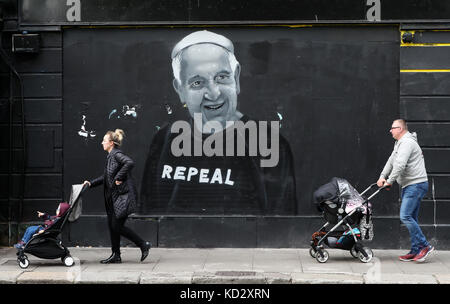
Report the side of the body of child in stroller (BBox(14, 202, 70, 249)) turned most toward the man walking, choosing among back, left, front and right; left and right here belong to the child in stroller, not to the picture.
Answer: back

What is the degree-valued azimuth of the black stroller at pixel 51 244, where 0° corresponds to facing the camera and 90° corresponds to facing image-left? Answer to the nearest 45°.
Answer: approximately 90°

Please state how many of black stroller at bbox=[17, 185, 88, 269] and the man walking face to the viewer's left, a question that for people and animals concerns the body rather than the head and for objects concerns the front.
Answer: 2

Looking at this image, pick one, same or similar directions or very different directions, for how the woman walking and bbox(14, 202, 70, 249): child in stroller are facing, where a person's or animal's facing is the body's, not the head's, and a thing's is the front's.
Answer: same or similar directions

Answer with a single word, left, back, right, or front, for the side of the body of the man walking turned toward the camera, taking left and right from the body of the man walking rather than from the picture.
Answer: left

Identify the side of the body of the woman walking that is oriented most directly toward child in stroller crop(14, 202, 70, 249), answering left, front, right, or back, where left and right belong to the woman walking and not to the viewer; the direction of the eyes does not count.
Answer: front

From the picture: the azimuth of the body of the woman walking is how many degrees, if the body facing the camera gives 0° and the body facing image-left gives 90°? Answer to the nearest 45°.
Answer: approximately 90°

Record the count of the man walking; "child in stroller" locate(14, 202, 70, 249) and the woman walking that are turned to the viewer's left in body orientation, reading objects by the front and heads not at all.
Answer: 3

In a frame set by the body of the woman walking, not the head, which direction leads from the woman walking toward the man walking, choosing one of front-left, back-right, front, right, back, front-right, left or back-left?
back

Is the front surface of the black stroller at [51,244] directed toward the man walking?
no

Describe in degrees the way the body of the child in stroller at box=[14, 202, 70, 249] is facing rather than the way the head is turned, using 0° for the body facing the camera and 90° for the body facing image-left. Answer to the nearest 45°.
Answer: approximately 90°

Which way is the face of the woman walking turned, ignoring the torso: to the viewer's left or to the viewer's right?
to the viewer's left
